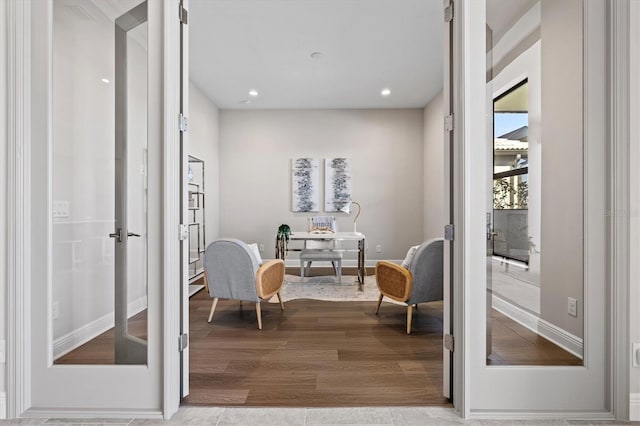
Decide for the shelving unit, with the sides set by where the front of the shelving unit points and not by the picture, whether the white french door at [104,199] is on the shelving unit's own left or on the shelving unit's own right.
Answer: on the shelving unit's own right

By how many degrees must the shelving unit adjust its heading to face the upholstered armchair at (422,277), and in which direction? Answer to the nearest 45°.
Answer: approximately 45° to its right

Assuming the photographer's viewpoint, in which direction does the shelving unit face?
facing to the right of the viewer
